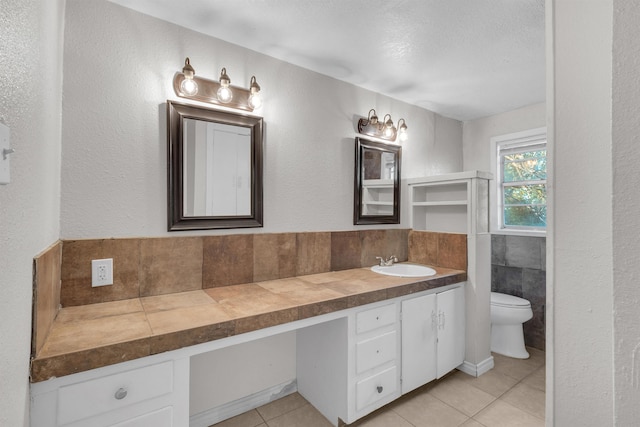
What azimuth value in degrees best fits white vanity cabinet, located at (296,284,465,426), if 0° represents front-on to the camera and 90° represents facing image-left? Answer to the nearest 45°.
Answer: approximately 315°

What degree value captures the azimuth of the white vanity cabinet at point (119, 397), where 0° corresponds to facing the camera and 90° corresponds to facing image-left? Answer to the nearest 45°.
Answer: approximately 315°

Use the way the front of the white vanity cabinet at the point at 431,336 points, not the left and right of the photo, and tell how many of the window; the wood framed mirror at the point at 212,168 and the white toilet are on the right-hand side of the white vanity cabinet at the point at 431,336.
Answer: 1

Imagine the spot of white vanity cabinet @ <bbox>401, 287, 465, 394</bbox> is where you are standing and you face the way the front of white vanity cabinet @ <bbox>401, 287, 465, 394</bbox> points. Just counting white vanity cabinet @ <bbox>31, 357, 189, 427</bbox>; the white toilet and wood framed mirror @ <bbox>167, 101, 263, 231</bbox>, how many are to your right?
2

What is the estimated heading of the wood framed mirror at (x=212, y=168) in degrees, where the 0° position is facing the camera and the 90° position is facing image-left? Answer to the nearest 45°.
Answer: approximately 315°
